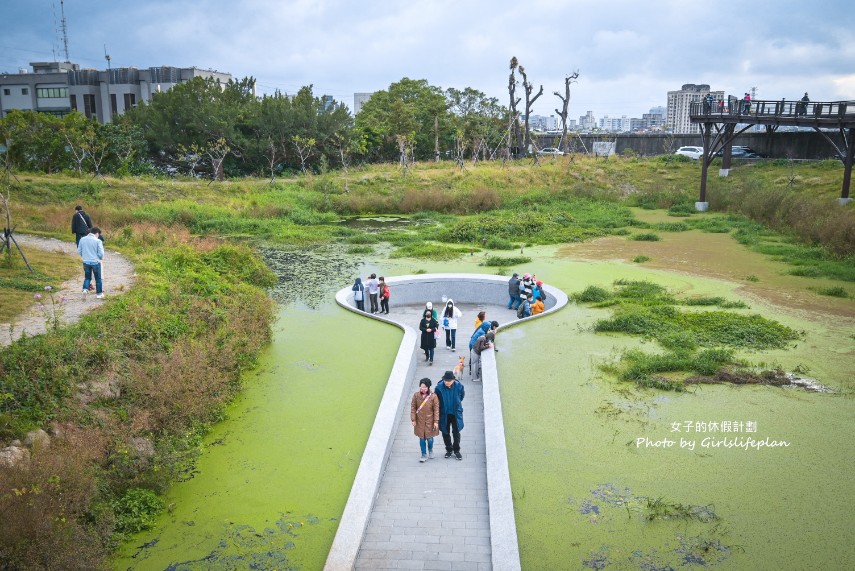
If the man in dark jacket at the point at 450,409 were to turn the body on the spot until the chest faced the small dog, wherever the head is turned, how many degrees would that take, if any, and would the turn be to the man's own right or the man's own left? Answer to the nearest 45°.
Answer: approximately 180°

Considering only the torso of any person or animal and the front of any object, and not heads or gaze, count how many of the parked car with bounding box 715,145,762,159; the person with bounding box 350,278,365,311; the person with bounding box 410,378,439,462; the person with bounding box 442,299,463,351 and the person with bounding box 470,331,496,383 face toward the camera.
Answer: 2

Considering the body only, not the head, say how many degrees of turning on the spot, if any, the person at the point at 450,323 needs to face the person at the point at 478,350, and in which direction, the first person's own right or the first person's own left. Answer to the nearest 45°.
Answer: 0° — they already face them

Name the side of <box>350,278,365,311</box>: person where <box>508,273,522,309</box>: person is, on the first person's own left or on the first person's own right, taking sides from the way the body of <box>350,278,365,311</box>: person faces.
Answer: on the first person's own right

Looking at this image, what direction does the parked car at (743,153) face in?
to the viewer's left

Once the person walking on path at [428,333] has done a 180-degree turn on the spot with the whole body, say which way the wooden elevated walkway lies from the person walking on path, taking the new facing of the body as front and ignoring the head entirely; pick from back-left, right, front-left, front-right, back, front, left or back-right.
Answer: front-right
